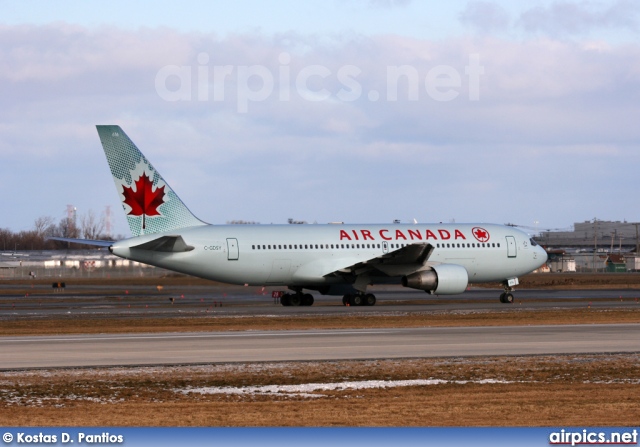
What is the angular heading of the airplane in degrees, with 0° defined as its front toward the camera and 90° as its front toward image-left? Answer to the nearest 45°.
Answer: approximately 225°
